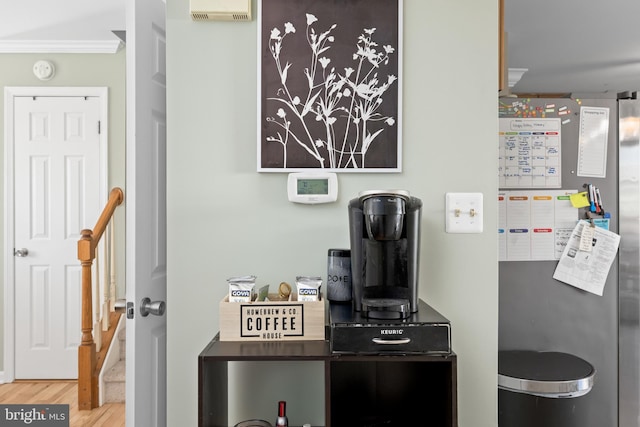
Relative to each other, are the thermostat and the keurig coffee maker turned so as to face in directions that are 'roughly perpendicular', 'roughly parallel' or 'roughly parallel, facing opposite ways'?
roughly parallel

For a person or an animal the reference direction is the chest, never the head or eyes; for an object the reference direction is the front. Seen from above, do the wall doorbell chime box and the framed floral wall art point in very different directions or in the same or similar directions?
same or similar directions

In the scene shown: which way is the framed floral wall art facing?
toward the camera

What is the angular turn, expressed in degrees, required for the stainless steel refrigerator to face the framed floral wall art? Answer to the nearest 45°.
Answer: approximately 135° to its right

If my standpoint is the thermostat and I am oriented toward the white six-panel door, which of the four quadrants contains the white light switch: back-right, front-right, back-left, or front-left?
back-right

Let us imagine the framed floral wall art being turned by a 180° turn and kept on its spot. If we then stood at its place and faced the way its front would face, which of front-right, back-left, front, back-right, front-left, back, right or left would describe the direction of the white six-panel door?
front-left

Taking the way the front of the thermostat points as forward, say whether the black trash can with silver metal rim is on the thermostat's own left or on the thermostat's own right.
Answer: on the thermostat's own left

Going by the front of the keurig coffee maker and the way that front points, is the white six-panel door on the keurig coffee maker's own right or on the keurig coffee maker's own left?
on the keurig coffee maker's own right

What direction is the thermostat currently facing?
toward the camera

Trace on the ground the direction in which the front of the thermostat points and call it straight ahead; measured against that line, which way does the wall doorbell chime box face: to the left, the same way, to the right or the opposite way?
the same way

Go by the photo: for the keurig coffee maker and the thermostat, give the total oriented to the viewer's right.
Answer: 0
